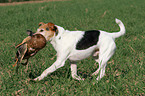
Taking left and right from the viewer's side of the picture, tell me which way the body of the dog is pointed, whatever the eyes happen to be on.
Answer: facing to the left of the viewer
